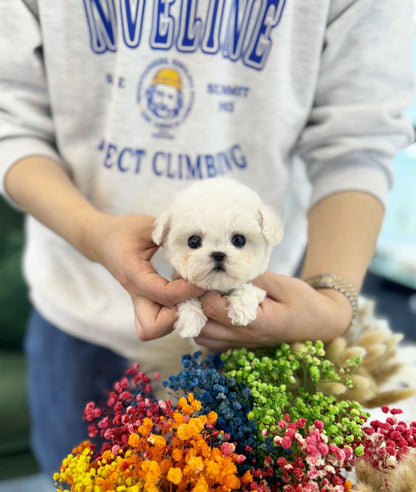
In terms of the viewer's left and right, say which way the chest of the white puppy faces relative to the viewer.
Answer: facing the viewer
